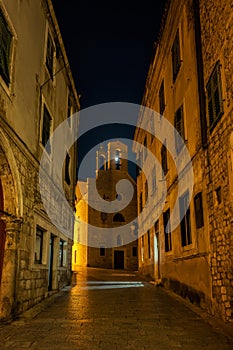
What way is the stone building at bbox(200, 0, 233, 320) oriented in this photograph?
to the viewer's left

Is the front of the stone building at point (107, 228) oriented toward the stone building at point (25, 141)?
yes

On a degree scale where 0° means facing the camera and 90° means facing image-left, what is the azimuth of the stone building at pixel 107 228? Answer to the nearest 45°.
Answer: approximately 0°

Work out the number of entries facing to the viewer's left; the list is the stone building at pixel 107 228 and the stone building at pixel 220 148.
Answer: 1

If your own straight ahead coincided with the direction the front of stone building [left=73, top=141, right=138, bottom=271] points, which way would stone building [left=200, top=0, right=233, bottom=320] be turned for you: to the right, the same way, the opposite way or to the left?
to the right

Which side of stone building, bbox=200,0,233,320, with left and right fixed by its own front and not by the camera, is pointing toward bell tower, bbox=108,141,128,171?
right

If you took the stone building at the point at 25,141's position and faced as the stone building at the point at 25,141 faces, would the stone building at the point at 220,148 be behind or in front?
in front

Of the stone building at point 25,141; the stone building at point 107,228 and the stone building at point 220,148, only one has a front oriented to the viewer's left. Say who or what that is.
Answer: the stone building at point 220,148

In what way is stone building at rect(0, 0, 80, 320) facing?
to the viewer's right

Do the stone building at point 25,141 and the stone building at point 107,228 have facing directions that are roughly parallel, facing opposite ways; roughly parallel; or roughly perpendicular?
roughly perpendicular

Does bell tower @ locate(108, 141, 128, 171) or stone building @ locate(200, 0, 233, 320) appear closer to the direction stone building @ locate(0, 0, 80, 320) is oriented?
the stone building

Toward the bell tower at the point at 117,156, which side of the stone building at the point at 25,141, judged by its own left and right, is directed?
left

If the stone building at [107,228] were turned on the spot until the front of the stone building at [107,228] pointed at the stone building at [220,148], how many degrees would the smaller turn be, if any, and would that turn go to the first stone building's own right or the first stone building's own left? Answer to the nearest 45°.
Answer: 0° — it already faces it
